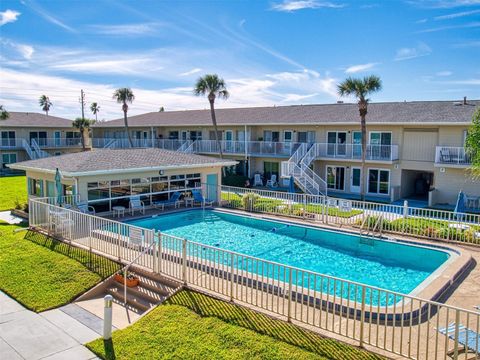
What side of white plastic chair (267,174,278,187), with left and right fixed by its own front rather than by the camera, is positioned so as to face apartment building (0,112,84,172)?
right

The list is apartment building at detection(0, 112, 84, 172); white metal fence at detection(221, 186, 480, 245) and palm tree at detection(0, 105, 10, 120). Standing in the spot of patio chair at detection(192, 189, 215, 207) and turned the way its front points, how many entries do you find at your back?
2

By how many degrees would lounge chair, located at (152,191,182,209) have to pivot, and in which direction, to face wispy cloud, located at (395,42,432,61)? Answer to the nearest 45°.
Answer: approximately 180°

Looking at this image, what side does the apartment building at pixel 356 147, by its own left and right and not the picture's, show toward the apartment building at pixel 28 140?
right

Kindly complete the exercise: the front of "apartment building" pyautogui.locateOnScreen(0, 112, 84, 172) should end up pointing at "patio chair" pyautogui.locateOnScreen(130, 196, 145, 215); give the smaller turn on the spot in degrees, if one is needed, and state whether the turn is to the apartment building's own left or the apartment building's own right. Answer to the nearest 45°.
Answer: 0° — it already faces it

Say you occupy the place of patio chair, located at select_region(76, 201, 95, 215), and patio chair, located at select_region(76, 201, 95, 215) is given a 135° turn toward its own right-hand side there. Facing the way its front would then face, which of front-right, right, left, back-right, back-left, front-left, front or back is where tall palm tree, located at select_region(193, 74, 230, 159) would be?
back-right
